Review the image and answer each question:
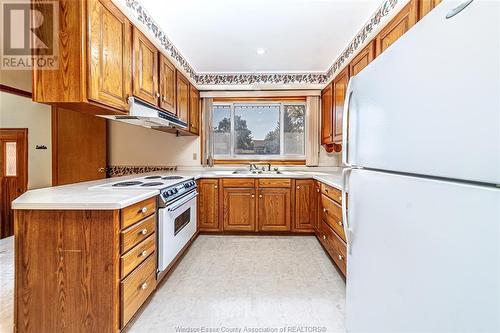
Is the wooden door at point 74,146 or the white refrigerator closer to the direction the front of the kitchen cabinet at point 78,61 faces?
the white refrigerator

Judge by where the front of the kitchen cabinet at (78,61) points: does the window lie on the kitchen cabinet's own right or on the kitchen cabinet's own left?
on the kitchen cabinet's own left

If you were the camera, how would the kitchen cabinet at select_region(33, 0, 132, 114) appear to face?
facing the viewer and to the right of the viewer

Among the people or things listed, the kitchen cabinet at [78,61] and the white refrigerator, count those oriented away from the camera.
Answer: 0

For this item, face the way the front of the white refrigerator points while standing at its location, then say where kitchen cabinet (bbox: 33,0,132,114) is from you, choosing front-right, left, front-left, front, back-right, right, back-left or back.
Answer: front-right

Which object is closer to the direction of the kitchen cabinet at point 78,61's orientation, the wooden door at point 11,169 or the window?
the window

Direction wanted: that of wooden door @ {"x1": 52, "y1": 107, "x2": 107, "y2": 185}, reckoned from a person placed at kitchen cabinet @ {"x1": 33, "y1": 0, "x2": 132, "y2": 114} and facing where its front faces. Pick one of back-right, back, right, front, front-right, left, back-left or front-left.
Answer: back-left

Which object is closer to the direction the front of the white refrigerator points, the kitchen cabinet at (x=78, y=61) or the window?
the kitchen cabinet

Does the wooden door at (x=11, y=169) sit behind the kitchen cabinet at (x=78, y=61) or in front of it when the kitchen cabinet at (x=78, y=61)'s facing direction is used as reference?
behind

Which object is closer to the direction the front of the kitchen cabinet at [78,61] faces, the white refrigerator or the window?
the white refrigerator

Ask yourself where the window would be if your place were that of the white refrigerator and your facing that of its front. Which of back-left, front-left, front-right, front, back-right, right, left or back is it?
right

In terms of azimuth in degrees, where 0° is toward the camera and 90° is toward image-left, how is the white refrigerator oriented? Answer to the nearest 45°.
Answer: approximately 45°
